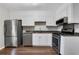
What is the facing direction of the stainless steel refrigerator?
toward the camera

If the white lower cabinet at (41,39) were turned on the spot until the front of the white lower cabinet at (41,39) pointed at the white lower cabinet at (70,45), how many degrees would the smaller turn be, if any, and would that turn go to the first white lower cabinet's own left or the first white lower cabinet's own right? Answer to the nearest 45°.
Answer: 0° — it already faces it

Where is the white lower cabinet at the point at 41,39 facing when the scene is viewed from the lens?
facing the viewer

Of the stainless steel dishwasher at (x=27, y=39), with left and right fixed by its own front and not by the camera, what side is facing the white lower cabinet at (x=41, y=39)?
left

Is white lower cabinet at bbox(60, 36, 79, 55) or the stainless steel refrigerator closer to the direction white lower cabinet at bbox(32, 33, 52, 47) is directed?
the white lower cabinet

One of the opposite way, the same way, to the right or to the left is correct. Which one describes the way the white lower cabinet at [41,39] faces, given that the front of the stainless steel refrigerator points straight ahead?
the same way

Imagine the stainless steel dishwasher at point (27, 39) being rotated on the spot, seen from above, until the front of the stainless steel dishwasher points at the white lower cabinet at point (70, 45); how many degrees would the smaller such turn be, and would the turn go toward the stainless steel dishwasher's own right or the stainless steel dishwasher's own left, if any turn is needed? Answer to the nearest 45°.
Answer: approximately 45° to the stainless steel dishwasher's own left

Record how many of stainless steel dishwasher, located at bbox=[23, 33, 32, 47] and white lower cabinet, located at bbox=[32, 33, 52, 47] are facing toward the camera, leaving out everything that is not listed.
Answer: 2

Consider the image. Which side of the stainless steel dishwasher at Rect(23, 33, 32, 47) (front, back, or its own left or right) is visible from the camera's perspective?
front

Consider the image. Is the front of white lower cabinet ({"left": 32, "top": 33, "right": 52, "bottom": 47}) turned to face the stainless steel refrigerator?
no

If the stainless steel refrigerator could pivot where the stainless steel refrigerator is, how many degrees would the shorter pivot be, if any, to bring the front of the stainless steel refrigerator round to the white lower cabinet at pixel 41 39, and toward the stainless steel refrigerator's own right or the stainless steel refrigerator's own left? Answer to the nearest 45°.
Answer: approximately 90° to the stainless steel refrigerator's own left

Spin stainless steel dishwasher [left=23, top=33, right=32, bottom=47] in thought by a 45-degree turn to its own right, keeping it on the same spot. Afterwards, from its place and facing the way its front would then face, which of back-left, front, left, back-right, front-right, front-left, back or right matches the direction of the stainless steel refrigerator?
front-right

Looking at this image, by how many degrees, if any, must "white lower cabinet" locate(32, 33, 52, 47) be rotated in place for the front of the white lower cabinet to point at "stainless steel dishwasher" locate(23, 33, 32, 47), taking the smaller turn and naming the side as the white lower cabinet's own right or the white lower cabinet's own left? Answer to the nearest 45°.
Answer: approximately 90° to the white lower cabinet's own right
